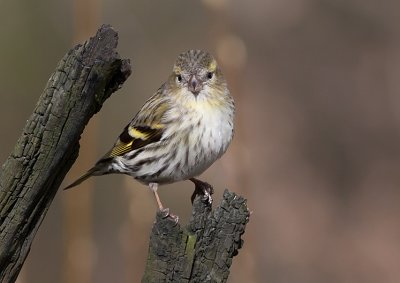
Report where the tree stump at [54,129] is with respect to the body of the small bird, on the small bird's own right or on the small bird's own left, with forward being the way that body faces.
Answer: on the small bird's own right

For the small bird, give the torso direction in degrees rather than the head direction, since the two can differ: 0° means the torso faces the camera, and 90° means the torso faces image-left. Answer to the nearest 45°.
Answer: approximately 315°
